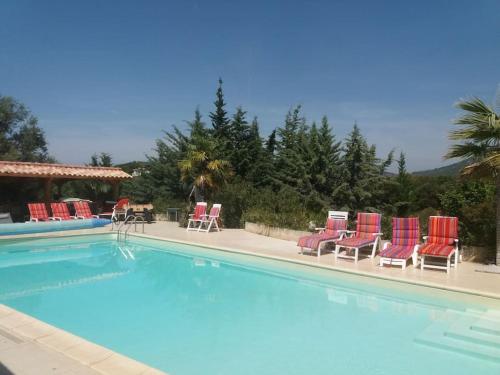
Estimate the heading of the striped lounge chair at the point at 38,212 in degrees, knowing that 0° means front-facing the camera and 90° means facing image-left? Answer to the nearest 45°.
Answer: approximately 315°

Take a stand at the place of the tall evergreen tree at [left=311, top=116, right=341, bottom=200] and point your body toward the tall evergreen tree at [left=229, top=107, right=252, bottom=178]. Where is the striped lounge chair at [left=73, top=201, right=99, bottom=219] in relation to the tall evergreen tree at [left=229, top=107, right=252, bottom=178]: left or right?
left

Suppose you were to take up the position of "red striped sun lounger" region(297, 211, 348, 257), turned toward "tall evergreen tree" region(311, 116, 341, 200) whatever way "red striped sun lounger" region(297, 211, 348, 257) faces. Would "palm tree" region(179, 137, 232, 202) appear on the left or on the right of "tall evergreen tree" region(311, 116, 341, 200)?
left

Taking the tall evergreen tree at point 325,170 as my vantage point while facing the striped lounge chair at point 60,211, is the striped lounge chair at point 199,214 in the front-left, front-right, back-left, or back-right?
front-left

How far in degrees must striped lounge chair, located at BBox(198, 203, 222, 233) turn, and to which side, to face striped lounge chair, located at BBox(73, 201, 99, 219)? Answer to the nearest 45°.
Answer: approximately 90° to its right

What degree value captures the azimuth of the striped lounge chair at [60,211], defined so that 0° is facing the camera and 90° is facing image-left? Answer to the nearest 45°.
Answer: approximately 315°

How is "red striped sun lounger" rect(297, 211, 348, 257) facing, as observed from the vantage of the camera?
facing the viewer and to the left of the viewer

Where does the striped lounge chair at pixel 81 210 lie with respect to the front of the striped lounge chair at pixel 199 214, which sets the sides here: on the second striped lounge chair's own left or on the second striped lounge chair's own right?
on the second striped lounge chair's own right

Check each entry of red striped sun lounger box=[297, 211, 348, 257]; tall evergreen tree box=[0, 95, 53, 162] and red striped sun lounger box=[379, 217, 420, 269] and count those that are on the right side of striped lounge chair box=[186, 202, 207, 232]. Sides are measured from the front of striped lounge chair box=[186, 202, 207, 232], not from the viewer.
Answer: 1

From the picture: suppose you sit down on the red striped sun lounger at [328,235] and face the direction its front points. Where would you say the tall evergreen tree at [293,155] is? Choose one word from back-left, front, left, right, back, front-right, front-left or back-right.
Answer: back-right
